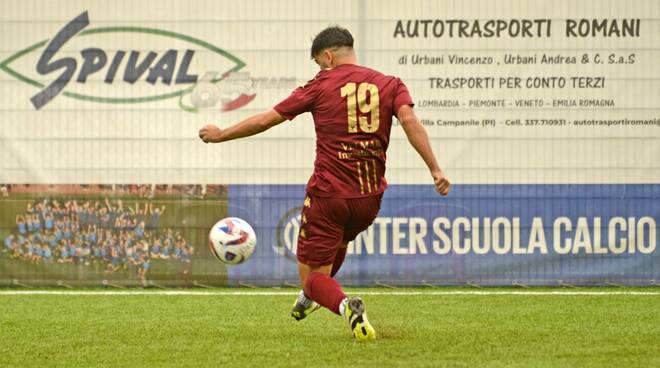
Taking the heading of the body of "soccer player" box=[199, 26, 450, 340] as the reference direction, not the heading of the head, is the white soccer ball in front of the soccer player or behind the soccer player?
in front

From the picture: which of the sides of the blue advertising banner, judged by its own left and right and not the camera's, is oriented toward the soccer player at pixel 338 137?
front

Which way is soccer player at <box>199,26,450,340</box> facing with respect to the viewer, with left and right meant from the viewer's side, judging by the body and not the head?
facing away from the viewer and to the left of the viewer

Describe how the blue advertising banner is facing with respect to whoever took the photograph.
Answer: facing the viewer

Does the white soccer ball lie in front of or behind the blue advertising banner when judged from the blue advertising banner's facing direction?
in front

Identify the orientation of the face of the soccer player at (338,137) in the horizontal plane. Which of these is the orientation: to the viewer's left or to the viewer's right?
to the viewer's left
